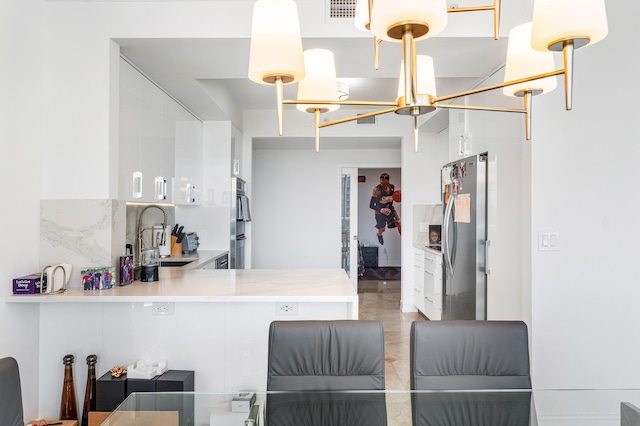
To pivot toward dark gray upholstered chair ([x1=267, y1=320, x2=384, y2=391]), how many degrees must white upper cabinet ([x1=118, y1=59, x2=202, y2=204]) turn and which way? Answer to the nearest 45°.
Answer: approximately 90° to its right

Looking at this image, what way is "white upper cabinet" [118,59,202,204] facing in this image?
to the viewer's right

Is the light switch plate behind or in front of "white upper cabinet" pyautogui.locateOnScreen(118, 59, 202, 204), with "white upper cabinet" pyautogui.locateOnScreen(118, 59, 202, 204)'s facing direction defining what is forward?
in front

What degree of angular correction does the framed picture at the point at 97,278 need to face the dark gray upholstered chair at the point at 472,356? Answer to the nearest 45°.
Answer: approximately 45° to its left

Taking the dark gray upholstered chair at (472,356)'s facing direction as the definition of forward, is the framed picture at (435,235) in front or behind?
behind

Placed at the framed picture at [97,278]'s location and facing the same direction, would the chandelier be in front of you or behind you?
in front

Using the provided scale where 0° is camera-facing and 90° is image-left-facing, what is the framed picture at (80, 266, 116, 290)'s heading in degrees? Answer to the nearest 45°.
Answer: approximately 0°

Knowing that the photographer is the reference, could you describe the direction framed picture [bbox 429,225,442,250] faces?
facing the viewer

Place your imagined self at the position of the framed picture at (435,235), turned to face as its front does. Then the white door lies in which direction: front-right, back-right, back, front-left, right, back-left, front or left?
back-right
